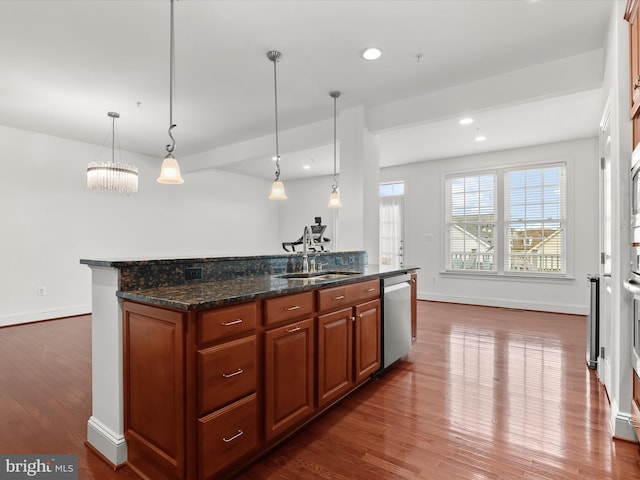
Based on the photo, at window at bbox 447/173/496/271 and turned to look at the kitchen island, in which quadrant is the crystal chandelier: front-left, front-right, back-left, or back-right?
front-right

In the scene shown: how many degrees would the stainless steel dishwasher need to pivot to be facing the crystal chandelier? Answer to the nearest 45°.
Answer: approximately 135° to its right

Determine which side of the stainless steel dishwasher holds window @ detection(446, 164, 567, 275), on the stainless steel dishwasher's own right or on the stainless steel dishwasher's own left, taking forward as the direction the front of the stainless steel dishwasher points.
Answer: on the stainless steel dishwasher's own left

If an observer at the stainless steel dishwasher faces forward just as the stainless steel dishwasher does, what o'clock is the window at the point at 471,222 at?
The window is roughly at 8 o'clock from the stainless steel dishwasher.
